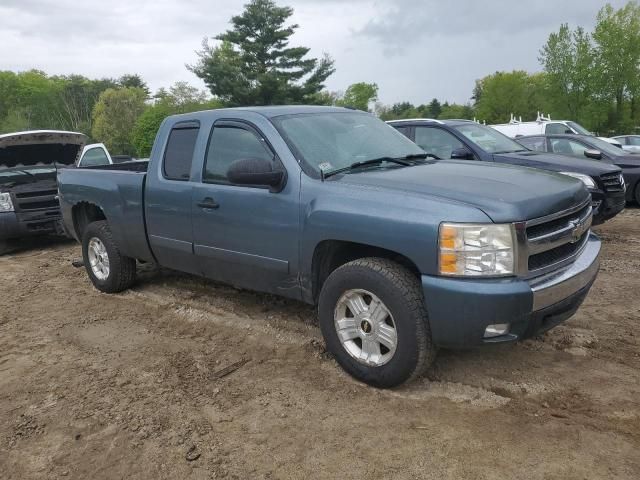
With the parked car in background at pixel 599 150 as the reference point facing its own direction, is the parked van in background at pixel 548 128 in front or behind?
behind

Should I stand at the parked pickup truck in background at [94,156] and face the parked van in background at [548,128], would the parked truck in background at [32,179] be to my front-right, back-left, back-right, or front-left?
back-right

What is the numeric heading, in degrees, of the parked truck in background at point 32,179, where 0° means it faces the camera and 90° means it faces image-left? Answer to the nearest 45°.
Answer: approximately 0°

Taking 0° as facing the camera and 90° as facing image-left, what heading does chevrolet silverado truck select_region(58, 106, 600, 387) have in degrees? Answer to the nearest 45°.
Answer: approximately 315°

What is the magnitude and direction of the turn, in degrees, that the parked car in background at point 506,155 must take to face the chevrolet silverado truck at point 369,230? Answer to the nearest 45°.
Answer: approximately 45° to its right

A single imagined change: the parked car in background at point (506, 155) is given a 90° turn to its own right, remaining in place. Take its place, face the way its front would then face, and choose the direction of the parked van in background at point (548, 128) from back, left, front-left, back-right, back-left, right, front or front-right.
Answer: back-right

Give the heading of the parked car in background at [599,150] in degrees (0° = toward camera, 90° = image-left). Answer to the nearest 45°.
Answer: approximately 315°

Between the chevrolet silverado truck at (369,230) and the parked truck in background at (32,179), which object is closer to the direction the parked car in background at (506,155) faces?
the chevrolet silverado truck

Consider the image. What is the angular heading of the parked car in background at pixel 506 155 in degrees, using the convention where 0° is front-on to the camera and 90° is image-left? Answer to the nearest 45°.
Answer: approximately 315°

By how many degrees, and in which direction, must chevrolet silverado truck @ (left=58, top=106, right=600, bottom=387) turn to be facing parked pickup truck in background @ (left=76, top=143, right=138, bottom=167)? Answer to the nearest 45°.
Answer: approximately 180°

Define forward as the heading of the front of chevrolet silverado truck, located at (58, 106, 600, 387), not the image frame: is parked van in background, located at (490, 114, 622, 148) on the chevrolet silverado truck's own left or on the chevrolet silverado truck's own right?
on the chevrolet silverado truck's own left

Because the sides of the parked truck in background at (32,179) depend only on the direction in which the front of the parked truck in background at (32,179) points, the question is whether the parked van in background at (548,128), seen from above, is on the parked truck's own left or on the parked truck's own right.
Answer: on the parked truck's own left
